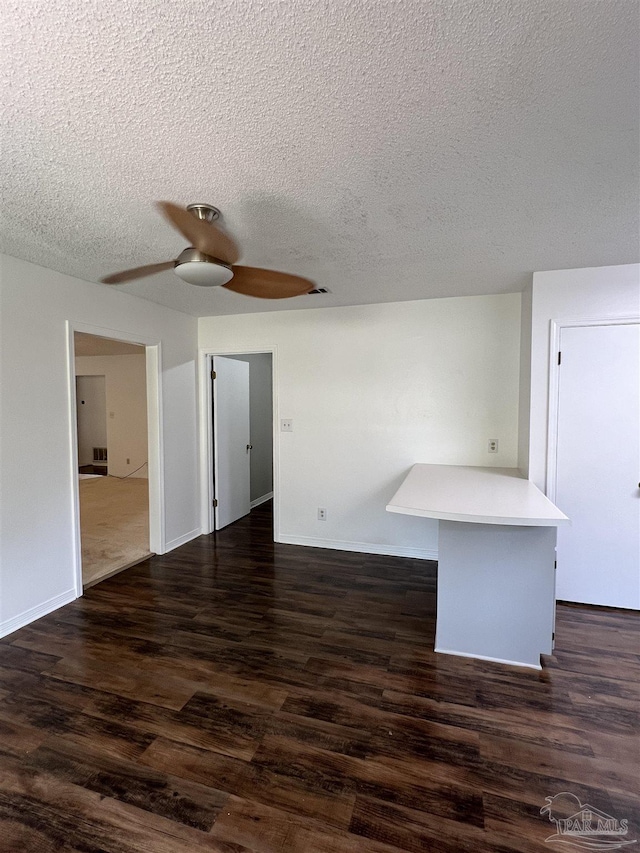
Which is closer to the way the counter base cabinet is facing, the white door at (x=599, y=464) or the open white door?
the white door

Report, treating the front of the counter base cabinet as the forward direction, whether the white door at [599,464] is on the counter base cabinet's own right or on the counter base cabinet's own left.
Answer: on the counter base cabinet's own left

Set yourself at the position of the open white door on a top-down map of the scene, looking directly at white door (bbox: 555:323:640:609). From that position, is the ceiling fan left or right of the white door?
right

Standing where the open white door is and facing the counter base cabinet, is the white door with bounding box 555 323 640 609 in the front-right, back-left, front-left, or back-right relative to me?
front-left

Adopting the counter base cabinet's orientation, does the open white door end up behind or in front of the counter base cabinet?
behind
